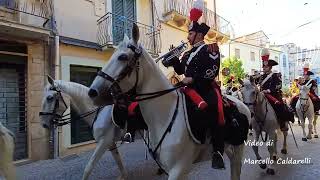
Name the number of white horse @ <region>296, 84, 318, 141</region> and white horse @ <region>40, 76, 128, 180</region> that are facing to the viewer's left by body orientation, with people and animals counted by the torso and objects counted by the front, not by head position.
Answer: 1

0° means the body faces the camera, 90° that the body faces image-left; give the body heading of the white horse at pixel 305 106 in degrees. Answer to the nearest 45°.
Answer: approximately 0°

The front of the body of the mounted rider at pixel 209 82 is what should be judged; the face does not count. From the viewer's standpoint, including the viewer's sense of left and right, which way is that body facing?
facing the viewer and to the left of the viewer

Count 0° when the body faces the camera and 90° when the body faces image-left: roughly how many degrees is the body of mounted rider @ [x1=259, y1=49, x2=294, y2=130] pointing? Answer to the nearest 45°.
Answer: approximately 45°

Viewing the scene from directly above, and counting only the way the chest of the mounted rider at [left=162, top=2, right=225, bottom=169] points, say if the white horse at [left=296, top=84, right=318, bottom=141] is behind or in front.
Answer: behind

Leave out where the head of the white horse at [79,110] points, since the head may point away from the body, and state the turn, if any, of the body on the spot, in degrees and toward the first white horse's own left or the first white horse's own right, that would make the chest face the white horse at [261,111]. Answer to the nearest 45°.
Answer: approximately 180°

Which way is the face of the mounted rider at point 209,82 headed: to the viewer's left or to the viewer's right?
to the viewer's left

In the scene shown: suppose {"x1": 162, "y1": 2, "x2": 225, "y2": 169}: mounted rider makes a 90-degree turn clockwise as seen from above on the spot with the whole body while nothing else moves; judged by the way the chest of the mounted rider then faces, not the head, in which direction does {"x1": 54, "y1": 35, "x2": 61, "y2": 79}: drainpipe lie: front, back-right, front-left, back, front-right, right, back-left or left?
front

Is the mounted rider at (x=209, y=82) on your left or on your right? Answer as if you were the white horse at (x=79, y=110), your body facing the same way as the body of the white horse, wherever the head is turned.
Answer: on your left

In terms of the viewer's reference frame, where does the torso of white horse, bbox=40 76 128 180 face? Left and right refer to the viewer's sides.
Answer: facing to the left of the viewer

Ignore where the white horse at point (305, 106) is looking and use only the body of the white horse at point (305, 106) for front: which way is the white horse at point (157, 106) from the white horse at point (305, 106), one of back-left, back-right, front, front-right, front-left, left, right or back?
front
